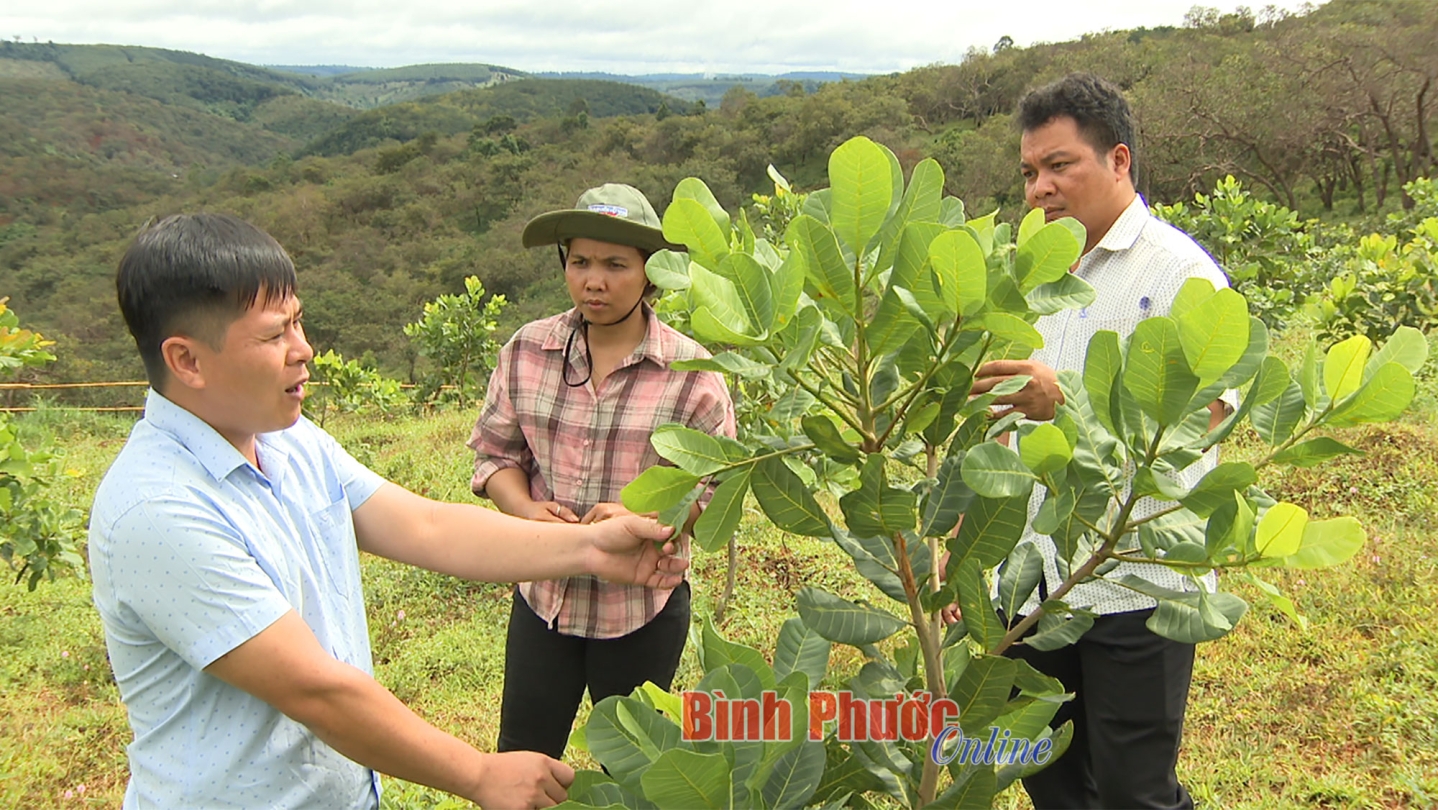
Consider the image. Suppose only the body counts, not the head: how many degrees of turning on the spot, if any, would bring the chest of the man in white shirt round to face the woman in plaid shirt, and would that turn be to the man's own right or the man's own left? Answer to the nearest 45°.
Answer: approximately 45° to the man's own right

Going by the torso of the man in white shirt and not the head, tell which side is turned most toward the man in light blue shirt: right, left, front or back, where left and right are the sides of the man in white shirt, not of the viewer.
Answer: front

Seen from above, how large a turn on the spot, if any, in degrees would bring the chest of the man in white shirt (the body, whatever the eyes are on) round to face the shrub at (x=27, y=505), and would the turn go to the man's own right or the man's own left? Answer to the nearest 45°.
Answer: approximately 45° to the man's own right

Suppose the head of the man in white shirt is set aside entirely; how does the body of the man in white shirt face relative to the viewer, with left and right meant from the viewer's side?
facing the viewer and to the left of the viewer

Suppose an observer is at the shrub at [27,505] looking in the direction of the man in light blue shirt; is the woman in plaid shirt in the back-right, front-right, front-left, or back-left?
front-left

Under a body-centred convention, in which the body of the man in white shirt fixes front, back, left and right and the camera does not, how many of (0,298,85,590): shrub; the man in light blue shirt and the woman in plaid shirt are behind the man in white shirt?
0

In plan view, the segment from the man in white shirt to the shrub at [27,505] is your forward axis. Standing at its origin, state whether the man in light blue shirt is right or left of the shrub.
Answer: left

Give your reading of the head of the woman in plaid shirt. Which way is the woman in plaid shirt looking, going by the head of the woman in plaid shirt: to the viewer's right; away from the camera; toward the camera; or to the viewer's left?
toward the camera

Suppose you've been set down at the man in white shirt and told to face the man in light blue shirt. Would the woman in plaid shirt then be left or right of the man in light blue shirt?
right
